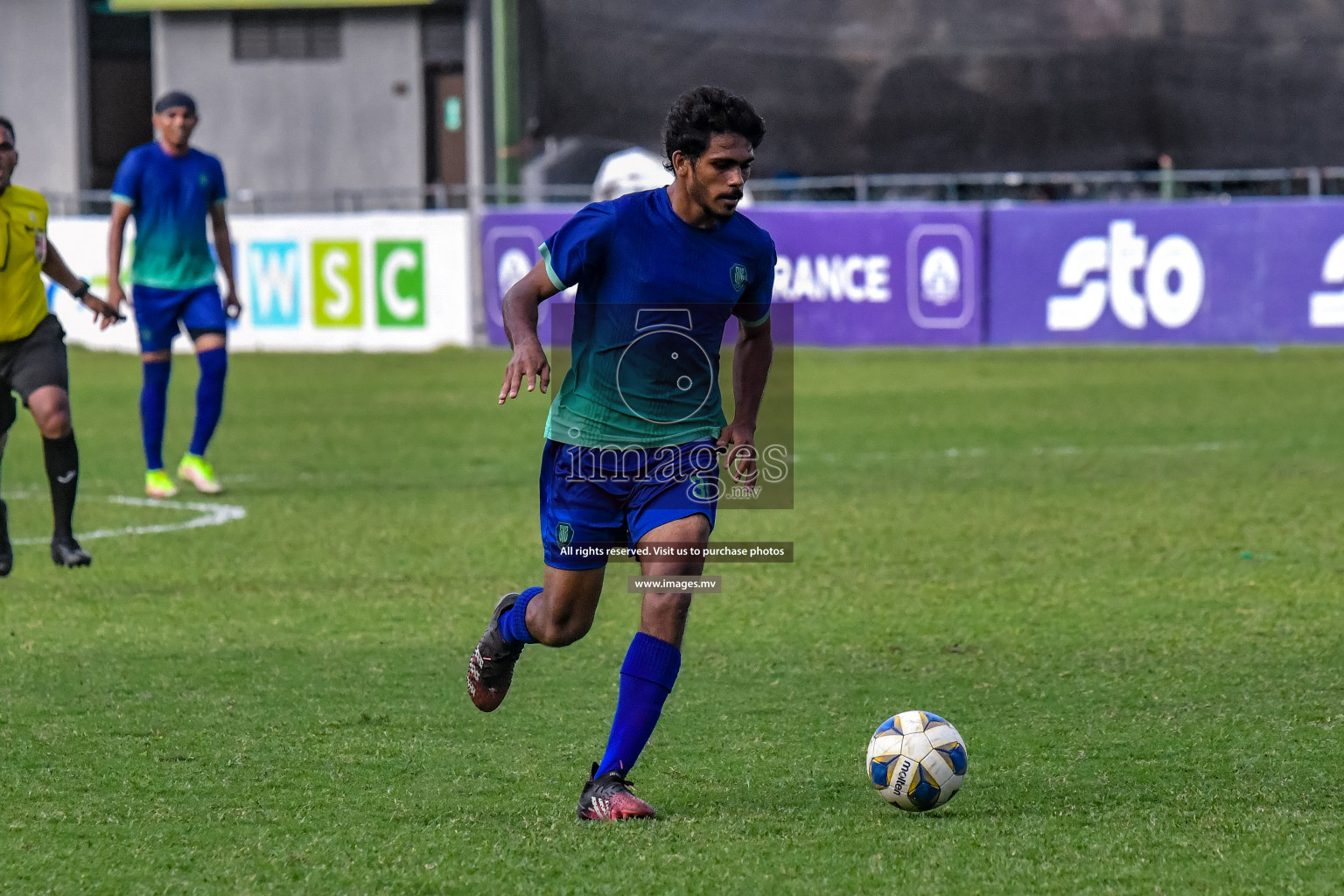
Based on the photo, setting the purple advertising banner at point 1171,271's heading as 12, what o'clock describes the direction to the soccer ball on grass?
The soccer ball on grass is roughly at 12 o'clock from the purple advertising banner.

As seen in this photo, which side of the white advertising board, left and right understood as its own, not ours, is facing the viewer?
front

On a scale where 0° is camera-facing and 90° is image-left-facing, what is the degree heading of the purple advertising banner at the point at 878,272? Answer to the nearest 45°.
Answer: approximately 0°

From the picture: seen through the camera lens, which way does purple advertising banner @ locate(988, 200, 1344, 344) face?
facing the viewer

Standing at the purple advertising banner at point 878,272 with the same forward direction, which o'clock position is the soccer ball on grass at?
The soccer ball on grass is roughly at 12 o'clock from the purple advertising banner.

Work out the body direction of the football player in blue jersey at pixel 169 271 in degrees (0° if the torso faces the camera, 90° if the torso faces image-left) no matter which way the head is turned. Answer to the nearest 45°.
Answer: approximately 0°

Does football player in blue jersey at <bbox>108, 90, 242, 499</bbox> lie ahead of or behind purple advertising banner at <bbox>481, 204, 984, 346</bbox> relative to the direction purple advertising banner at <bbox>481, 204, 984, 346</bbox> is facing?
ahead

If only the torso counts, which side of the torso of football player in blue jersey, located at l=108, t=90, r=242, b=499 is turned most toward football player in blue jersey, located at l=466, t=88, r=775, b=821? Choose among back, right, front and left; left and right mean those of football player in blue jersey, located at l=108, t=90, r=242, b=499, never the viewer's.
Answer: front

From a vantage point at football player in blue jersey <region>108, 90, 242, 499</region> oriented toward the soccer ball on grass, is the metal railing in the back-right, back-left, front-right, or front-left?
back-left

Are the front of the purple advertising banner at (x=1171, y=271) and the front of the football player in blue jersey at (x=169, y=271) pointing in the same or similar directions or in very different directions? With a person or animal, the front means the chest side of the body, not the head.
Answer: same or similar directions

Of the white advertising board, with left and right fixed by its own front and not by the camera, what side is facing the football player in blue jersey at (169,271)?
front

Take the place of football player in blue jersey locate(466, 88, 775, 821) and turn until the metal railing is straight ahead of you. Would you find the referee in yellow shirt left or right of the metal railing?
left

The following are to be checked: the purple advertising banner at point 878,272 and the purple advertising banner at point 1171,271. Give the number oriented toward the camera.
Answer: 2

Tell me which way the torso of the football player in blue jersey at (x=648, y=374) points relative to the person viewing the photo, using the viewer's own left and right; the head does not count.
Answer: facing the viewer and to the right of the viewer

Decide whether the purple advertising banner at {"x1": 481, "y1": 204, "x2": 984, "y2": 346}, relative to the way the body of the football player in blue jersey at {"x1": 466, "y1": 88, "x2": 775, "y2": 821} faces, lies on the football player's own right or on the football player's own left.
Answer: on the football player's own left

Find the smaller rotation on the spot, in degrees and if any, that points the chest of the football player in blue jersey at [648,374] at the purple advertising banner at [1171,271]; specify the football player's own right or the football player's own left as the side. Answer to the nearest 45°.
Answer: approximately 135° to the football player's own left
